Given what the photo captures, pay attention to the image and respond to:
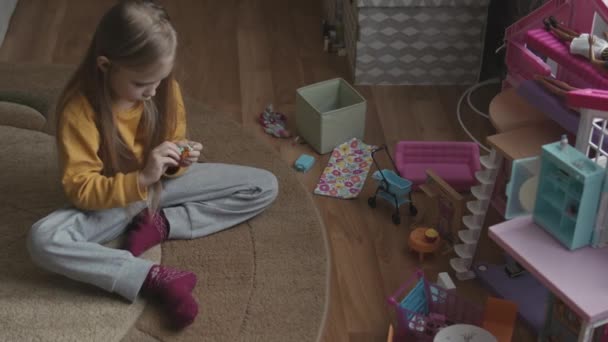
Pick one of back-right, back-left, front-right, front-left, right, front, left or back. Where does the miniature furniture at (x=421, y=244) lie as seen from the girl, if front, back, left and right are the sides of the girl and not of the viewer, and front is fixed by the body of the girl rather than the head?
front-left

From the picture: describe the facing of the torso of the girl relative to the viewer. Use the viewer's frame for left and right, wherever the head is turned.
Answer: facing the viewer and to the right of the viewer

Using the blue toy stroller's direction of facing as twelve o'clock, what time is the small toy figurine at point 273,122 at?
The small toy figurine is roughly at 6 o'clock from the blue toy stroller.

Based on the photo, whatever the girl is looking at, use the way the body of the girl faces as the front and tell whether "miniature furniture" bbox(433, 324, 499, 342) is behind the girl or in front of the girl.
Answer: in front

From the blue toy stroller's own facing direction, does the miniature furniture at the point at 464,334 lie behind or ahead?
ahead

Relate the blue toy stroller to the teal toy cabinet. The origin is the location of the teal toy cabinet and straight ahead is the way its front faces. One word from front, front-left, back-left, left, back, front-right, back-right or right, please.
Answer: right

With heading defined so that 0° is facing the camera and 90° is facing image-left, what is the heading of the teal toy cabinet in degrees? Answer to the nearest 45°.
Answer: approximately 45°

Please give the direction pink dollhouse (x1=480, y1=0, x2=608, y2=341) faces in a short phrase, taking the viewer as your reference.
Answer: facing the viewer and to the left of the viewer

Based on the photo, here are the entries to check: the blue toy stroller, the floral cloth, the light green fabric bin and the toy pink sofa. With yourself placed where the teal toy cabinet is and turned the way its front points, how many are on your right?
4

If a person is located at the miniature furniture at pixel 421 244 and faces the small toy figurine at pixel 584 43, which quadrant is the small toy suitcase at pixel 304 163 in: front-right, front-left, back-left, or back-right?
back-left

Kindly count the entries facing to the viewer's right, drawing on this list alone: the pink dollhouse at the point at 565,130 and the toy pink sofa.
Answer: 0

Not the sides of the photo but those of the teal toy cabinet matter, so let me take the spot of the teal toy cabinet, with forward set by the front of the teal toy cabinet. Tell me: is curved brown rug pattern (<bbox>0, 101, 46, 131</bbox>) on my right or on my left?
on my right
